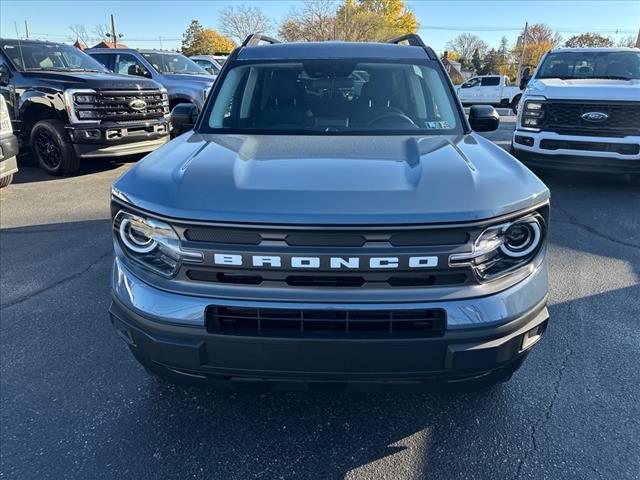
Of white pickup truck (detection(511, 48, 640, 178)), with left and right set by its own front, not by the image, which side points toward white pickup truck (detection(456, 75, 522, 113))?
back

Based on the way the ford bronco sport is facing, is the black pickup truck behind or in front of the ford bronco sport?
behind

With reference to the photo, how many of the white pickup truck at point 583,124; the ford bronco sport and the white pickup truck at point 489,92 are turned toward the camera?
2

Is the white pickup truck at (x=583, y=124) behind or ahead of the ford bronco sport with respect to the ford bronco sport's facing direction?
behind

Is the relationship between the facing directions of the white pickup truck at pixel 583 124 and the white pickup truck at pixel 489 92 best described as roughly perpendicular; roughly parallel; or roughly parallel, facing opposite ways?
roughly perpendicular

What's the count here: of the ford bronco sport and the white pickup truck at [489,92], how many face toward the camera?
1
